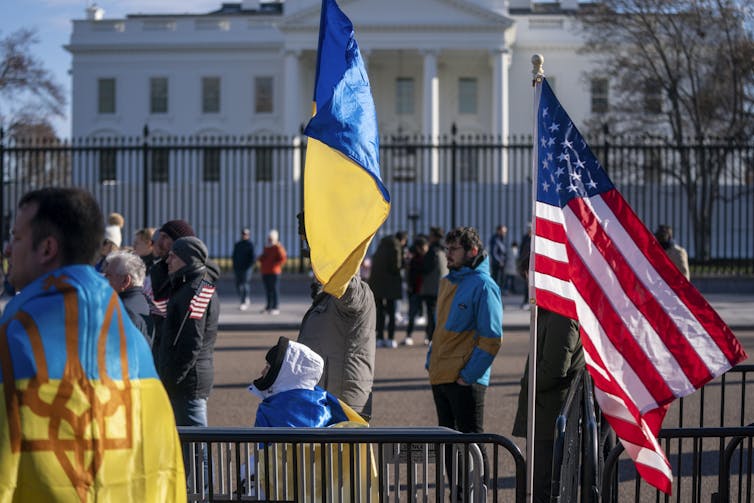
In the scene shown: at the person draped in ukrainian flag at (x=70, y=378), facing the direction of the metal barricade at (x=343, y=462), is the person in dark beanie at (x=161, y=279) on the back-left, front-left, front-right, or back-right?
front-left

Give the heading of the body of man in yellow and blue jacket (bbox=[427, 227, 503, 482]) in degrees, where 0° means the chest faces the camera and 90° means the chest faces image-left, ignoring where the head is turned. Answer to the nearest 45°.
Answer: approximately 45°

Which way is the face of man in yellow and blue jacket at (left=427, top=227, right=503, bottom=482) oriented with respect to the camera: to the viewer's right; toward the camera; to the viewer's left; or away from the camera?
to the viewer's left

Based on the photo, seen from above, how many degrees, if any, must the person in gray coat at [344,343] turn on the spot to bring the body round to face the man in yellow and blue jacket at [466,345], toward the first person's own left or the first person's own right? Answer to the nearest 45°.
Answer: approximately 135° to the first person's own right

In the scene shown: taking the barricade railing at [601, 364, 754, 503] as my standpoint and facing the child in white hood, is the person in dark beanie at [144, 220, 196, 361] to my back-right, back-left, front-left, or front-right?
front-right

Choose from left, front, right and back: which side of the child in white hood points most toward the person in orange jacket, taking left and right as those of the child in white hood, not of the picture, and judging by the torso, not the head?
right
